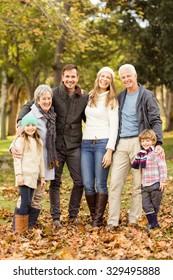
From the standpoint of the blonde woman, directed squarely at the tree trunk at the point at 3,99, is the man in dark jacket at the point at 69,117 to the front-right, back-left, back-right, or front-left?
front-left

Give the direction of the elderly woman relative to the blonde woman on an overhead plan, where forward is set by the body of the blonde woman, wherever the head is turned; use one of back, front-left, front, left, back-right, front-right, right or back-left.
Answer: right

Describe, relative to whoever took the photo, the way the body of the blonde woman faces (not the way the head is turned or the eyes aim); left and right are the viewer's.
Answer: facing the viewer

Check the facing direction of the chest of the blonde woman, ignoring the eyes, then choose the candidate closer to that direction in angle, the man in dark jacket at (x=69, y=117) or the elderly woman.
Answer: the elderly woman

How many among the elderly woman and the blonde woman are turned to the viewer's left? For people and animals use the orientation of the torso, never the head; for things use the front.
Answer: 0

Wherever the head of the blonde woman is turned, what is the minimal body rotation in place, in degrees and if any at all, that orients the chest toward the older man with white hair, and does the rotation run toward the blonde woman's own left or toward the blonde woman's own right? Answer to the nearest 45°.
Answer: approximately 90° to the blonde woman's own left

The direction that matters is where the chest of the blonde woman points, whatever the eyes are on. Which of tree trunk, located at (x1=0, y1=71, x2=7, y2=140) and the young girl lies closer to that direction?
the young girl

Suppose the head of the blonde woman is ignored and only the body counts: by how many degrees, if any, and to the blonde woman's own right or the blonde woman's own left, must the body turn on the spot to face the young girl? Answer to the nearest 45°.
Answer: approximately 45° to the blonde woman's own right

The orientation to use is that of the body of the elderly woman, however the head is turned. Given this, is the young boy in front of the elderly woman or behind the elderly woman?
in front

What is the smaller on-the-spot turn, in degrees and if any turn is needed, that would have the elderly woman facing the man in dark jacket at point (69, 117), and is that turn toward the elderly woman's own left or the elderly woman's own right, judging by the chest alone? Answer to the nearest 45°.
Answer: approximately 90° to the elderly woman's own left

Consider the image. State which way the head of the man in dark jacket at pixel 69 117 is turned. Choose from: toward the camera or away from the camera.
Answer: toward the camera

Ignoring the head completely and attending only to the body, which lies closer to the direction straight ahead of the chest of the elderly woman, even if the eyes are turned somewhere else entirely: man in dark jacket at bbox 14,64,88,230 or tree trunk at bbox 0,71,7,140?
the man in dark jacket

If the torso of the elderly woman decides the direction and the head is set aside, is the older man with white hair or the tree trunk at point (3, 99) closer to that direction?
the older man with white hair

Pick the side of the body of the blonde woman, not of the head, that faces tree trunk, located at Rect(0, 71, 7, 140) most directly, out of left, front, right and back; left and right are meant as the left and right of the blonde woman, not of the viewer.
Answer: back

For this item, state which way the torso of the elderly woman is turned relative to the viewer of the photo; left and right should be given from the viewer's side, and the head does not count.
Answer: facing the viewer and to the right of the viewer

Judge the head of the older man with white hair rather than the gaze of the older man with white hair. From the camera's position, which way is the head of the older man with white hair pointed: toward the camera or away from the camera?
toward the camera
